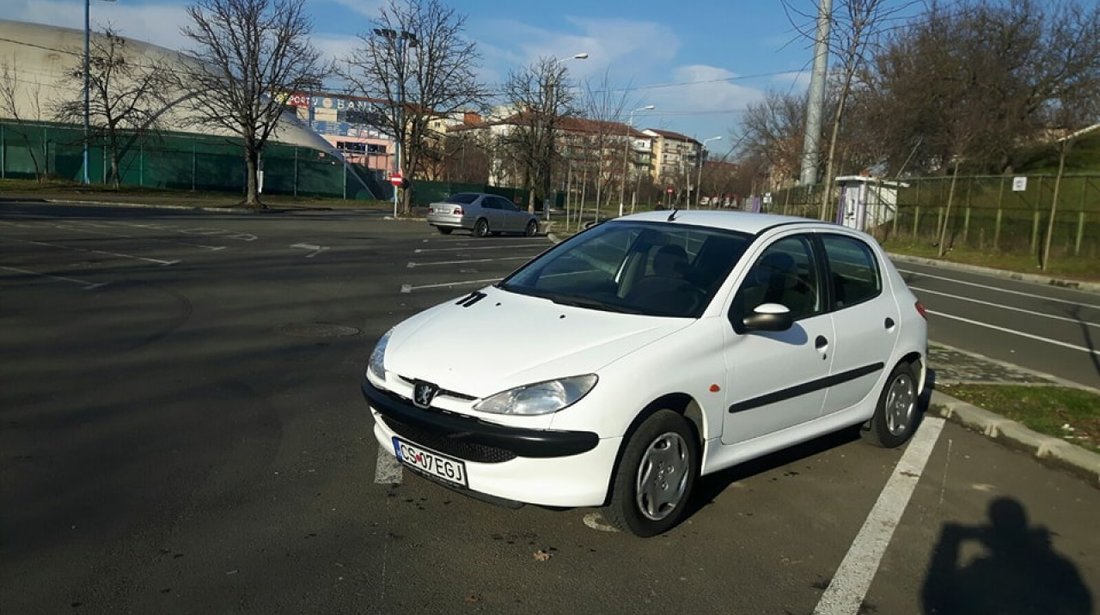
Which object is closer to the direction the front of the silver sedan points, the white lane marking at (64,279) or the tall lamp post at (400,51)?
the tall lamp post

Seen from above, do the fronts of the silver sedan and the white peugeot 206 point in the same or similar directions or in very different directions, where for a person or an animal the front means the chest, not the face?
very different directions

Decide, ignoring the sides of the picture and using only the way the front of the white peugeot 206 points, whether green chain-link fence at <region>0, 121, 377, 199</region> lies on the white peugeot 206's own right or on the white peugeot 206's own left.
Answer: on the white peugeot 206's own right

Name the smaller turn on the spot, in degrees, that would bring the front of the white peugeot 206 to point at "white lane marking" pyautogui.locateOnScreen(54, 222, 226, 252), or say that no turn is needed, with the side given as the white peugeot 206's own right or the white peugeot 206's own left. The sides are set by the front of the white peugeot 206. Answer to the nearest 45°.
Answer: approximately 90° to the white peugeot 206's own right

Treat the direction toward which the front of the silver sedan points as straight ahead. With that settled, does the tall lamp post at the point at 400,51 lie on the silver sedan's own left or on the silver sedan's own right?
on the silver sedan's own left

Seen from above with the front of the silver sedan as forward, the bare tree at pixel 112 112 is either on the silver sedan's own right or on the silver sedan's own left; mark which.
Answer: on the silver sedan's own left

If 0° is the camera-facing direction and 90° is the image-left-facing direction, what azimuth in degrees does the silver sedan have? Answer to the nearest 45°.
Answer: approximately 225°

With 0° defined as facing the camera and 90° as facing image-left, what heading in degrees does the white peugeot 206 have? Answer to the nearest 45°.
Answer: approximately 45°

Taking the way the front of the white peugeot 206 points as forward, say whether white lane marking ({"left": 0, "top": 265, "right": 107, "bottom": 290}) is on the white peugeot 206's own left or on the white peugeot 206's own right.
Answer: on the white peugeot 206's own right

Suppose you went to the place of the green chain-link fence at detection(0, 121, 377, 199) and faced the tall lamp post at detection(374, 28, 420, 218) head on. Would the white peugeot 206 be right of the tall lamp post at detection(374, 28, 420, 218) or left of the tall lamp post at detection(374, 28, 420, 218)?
right

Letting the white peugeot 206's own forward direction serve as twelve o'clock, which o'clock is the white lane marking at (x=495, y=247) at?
The white lane marking is roughly at 4 o'clock from the white peugeot 206.

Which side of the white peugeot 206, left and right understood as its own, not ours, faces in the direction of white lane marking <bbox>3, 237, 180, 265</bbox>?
right

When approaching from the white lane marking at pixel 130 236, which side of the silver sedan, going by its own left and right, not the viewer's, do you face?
back

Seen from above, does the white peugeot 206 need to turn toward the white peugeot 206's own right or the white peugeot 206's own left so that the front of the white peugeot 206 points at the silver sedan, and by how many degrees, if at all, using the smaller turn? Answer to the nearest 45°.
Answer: approximately 135° to the white peugeot 206's own right
